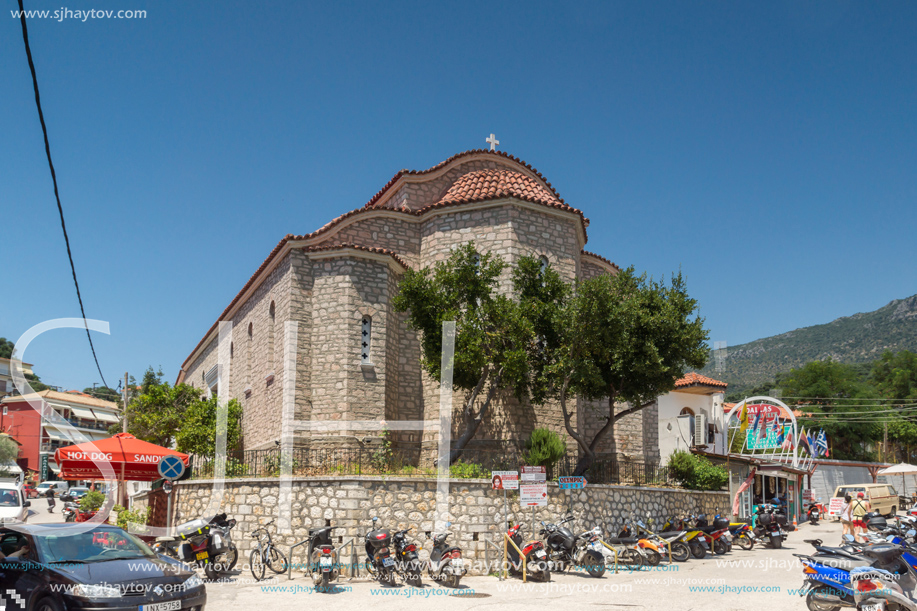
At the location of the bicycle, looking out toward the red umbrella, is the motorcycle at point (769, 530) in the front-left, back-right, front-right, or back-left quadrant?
back-right

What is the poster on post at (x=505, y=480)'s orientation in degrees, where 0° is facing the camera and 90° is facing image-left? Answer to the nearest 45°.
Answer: approximately 0°

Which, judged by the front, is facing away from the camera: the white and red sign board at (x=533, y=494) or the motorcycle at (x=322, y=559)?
the motorcycle

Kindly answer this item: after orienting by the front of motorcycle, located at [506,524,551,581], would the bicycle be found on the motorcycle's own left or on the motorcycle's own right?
on the motorcycle's own left

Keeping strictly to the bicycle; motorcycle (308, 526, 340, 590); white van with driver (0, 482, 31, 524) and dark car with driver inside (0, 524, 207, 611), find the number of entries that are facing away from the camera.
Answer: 1

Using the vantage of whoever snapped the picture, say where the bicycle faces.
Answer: facing the viewer and to the left of the viewer

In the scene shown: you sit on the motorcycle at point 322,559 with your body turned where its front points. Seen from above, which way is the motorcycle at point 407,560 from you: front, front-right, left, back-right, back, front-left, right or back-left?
right

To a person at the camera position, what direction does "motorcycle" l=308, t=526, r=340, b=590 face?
facing away from the viewer

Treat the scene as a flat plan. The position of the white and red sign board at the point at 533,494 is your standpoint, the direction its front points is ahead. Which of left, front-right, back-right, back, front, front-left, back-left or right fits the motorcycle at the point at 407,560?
front-right

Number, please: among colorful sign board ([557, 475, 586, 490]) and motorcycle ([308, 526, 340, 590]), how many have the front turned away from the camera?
1

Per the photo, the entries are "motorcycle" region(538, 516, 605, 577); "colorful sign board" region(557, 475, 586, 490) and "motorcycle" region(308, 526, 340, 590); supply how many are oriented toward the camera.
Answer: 1

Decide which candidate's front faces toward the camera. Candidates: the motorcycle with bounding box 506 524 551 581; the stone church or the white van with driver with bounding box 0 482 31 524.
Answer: the white van with driver

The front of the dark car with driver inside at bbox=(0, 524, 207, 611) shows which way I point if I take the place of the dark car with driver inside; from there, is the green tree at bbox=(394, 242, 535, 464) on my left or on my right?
on my left
